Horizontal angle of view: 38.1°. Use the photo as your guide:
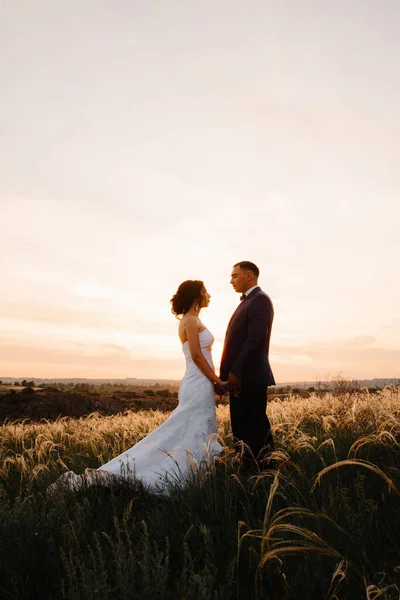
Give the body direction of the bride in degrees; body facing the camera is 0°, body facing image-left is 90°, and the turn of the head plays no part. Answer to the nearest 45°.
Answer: approximately 270°

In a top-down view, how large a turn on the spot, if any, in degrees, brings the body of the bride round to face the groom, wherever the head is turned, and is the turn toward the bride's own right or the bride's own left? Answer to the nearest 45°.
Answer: approximately 45° to the bride's own right

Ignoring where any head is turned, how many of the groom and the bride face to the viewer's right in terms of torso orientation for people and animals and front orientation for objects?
1

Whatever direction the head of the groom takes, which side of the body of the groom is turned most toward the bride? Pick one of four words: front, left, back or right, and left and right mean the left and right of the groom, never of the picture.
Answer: front

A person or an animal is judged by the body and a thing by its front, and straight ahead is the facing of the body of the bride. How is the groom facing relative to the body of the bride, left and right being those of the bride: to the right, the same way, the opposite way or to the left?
the opposite way

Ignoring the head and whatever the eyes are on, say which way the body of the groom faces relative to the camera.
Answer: to the viewer's left

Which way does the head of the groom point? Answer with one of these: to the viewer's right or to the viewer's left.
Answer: to the viewer's left

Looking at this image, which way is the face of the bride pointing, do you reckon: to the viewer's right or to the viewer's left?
to the viewer's right
